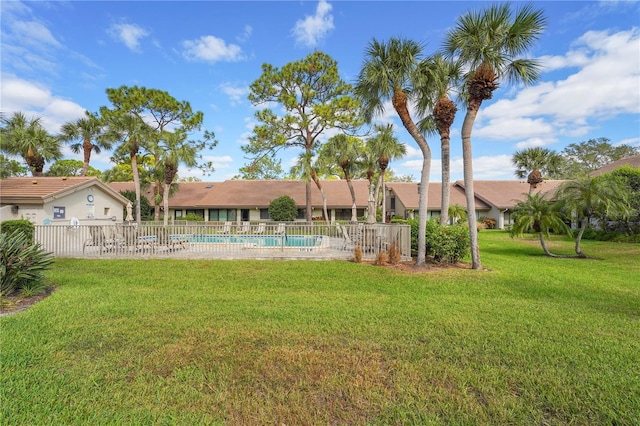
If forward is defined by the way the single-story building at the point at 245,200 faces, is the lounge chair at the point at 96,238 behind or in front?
in front

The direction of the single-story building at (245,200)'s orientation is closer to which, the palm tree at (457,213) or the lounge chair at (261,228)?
the lounge chair

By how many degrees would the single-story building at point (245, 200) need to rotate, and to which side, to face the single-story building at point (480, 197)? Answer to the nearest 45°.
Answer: approximately 90° to its left

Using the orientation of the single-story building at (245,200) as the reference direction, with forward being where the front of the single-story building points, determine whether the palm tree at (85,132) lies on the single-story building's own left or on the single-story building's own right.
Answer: on the single-story building's own right

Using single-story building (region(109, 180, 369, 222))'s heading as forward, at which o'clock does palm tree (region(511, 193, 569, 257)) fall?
The palm tree is roughly at 11 o'clock from the single-story building.

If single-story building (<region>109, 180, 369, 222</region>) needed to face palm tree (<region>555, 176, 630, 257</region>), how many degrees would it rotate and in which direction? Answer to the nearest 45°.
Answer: approximately 45° to its left

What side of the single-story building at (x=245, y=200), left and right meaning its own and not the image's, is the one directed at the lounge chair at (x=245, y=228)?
front

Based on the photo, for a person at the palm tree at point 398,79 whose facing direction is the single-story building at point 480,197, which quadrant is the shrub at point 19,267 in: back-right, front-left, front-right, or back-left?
back-left

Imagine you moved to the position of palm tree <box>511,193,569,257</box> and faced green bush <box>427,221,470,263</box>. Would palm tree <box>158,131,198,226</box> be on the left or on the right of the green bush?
right

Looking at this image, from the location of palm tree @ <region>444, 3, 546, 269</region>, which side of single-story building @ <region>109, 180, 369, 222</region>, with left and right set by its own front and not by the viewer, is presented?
front

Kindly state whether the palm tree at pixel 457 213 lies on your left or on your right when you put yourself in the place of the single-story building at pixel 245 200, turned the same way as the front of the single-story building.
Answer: on your left

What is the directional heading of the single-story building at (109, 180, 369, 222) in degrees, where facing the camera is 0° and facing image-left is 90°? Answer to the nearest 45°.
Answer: approximately 0°
